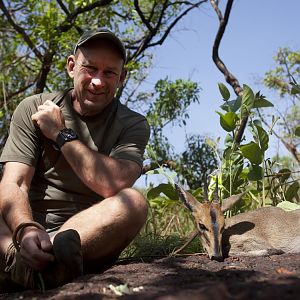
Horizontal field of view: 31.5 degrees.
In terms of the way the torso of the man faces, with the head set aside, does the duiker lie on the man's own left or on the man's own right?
on the man's own left

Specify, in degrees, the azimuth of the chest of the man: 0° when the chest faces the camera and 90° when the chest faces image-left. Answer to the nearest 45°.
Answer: approximately 0°

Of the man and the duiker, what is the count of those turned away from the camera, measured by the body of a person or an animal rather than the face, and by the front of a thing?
0

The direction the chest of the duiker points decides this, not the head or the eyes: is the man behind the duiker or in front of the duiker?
in front

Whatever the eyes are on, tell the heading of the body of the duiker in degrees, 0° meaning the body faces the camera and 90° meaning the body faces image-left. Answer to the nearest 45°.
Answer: approximately 45°
